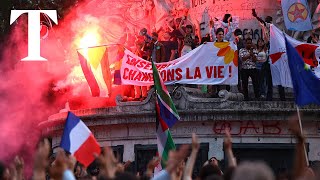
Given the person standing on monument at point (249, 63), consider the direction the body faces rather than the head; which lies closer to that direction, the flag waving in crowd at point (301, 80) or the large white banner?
the flag waving in crowd

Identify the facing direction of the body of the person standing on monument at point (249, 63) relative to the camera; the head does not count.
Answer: toward the camera

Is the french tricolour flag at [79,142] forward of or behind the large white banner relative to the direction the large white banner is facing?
forward

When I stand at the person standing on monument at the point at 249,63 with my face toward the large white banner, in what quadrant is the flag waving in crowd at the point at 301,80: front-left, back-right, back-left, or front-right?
back-left

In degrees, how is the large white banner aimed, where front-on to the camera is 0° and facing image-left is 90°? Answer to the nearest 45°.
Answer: approximately 0°

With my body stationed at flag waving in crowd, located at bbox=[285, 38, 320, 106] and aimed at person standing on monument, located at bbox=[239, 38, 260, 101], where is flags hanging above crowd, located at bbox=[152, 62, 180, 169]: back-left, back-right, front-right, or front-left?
front-left

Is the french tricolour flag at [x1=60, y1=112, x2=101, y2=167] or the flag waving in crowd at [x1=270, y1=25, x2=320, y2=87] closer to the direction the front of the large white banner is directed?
the french tricolour flag

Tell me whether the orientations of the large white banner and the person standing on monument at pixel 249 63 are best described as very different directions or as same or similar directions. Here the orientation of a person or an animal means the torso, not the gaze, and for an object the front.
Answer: same or similar directions

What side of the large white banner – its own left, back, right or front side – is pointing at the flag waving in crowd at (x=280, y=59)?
left

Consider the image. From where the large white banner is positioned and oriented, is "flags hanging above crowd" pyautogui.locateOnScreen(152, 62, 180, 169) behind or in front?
in front
